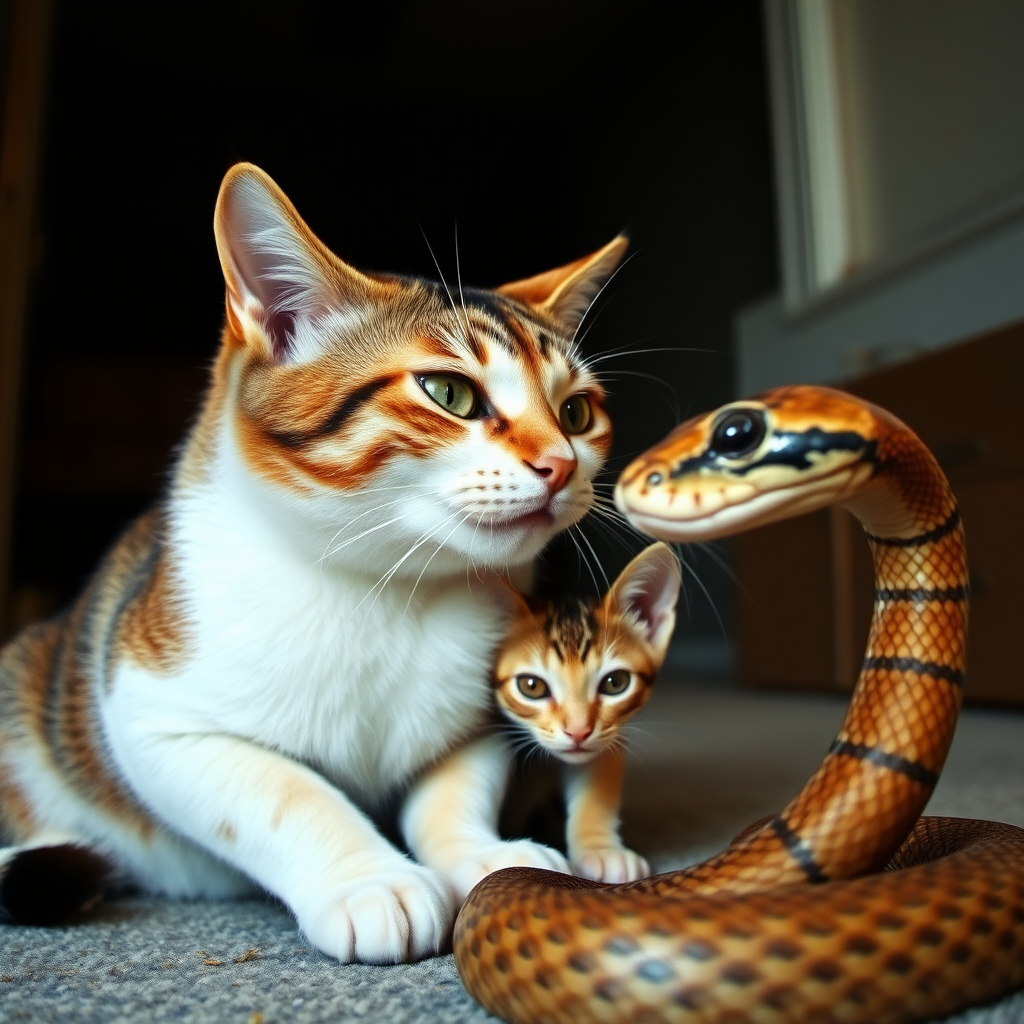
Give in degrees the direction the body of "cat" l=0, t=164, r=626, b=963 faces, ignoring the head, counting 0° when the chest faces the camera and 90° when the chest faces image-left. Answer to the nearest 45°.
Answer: approximately 315°

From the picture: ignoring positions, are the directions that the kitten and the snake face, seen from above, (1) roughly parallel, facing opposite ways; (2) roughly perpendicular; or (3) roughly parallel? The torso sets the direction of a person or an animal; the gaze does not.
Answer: roughly perpendicular

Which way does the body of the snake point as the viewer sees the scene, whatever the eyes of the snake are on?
to the viewer's left

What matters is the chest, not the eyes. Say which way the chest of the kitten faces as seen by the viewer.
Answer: toward the camera

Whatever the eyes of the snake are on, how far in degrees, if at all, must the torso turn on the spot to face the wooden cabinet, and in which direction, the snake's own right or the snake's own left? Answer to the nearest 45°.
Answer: approximately 90° to the snake's own right
